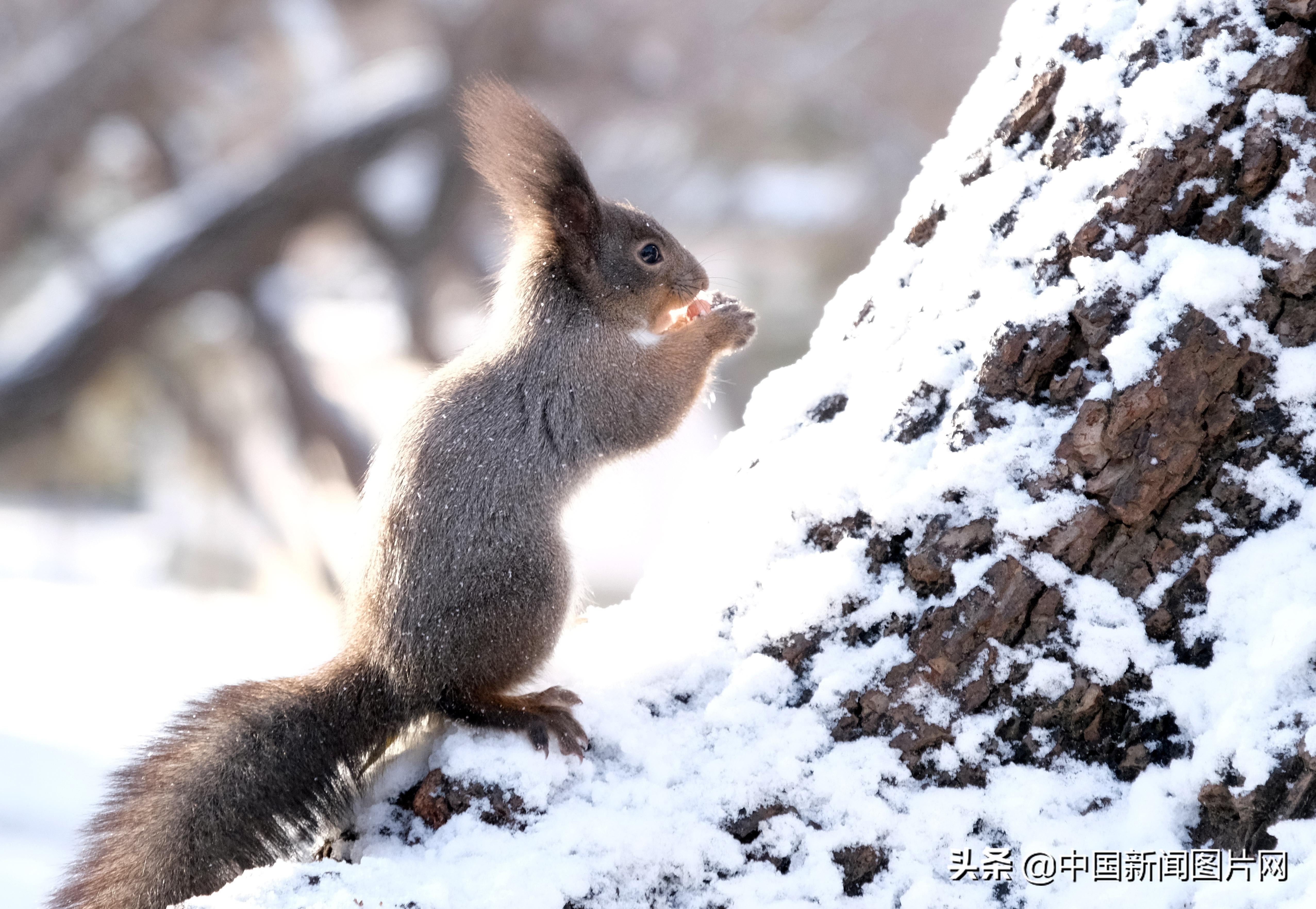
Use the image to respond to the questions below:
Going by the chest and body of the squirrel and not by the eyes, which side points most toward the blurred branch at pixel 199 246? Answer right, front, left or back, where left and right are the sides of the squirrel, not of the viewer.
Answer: left

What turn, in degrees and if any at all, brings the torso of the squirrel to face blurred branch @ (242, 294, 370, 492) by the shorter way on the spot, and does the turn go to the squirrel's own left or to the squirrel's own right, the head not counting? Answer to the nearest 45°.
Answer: approximately 90° to the squirrel's own left

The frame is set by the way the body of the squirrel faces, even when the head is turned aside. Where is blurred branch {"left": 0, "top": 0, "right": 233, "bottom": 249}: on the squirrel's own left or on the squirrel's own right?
on the squirrel's own left

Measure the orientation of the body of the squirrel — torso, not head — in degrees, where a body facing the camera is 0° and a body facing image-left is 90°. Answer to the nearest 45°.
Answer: approximately 270°

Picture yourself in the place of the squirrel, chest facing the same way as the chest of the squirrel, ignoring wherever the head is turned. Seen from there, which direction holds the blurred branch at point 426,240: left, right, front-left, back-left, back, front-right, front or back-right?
left

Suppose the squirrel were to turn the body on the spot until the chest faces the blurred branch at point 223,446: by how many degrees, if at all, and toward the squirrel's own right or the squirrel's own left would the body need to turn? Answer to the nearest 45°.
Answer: approximately 90° to the squirrel's own left
